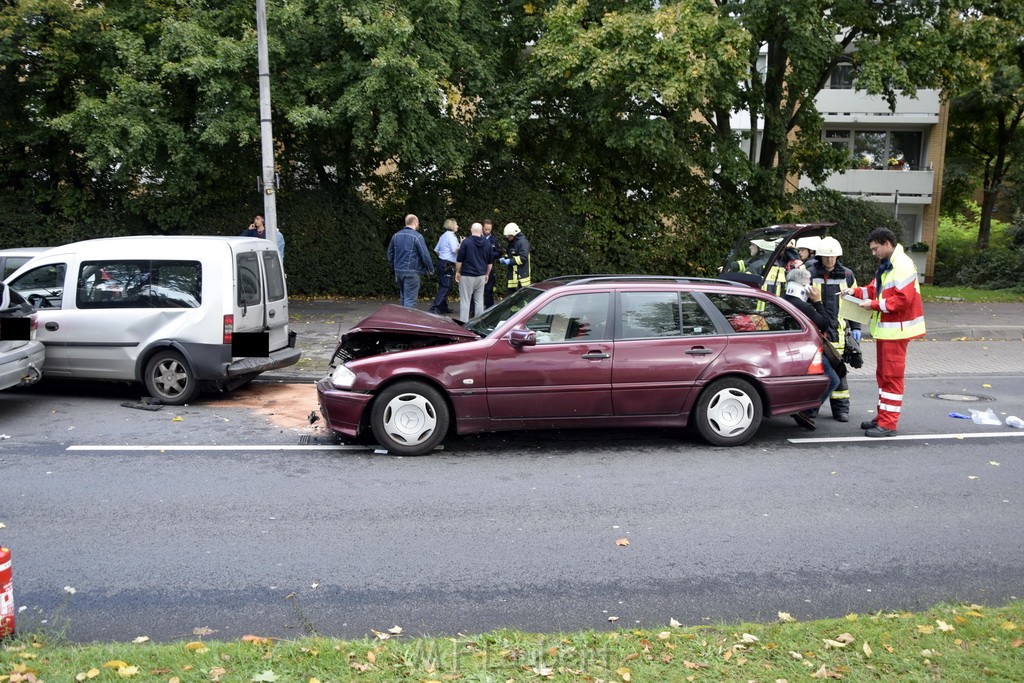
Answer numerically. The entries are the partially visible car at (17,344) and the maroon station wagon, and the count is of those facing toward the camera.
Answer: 0

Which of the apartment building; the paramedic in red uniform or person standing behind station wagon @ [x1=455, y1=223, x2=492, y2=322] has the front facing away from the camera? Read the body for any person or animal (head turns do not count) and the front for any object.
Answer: the person standing behind station wagon

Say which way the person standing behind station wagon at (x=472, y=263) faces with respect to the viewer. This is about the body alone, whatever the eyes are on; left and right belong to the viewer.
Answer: facing away from the viewer

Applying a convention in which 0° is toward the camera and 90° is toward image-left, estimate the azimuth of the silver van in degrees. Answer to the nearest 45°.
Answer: approximately 135°

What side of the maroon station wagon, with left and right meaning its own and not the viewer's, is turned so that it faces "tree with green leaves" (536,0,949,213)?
right

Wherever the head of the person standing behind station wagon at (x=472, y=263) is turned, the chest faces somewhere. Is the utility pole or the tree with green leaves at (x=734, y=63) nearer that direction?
the tree with green leaves

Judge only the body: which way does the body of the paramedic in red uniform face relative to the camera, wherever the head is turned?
to the viewer's left

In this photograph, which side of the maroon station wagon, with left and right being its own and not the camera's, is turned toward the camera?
left

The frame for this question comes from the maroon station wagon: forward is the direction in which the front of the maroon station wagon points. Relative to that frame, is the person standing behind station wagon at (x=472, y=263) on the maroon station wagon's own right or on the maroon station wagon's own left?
on the maroon station wagon's own right

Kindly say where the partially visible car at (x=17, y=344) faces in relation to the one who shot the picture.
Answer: facing away from the viewer and to the left of the viewer

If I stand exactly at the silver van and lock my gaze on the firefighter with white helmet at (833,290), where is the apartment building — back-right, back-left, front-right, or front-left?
front-left

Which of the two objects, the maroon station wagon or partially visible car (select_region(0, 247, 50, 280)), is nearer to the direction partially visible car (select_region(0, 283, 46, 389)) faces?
the partially visible car

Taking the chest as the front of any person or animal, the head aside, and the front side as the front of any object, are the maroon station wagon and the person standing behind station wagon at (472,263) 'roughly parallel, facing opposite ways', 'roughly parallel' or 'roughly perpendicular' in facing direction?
roughly perpendicular

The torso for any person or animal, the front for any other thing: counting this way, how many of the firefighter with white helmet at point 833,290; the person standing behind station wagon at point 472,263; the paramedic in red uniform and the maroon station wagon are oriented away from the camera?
1

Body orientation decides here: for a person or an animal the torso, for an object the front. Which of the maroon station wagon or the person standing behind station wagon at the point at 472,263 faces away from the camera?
the person standing behind station wagon

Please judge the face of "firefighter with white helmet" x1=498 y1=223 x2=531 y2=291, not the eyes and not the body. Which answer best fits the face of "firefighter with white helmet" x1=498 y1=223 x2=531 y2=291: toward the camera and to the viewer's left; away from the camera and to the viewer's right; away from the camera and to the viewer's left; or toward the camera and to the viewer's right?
toward the camera and to the viewer's left

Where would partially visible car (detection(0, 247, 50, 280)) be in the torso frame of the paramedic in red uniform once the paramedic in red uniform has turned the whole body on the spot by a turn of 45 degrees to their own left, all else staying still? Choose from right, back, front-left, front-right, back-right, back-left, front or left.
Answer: front-right

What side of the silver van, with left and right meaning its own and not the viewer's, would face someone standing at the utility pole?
right

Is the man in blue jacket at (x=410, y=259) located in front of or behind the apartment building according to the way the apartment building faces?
in front

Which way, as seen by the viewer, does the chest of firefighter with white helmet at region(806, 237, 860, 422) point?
toward the camera
